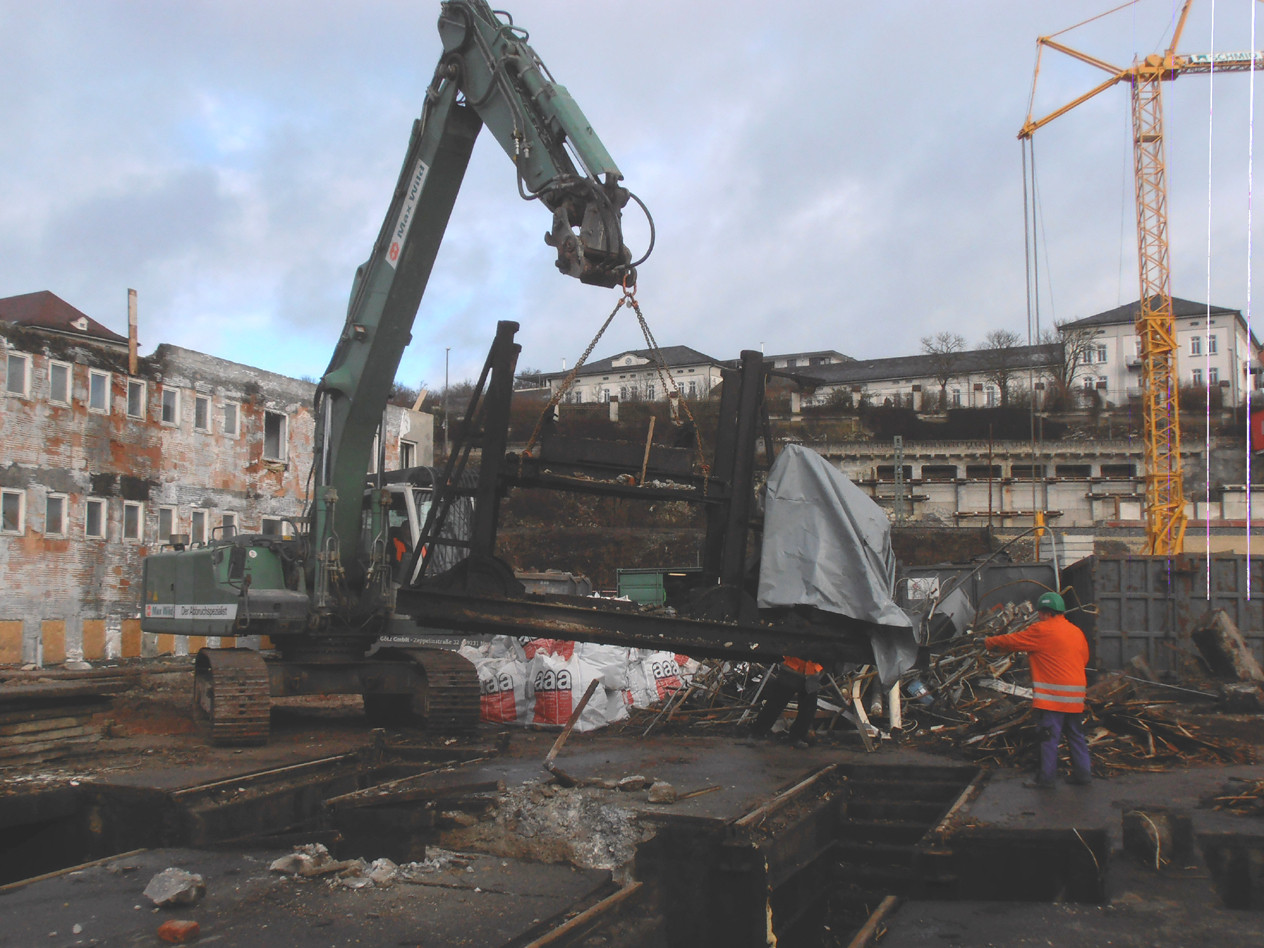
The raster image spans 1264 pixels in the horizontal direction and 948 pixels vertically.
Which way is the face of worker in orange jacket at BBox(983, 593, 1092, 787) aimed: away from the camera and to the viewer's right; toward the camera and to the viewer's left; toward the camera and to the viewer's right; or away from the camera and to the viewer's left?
away from the camera and to the viewer's left

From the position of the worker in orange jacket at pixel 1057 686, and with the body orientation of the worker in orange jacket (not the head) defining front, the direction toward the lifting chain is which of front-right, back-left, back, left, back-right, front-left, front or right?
left

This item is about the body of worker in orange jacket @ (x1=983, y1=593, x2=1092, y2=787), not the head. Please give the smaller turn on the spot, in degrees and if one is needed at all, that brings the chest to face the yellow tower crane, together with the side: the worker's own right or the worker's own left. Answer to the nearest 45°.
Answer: approximately 45° to the worker's own right

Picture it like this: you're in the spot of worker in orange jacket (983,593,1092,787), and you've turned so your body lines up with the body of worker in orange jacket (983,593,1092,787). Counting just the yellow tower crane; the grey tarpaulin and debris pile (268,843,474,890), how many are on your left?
2

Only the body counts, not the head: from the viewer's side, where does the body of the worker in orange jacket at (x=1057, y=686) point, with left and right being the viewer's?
facing away from the viewer and to the left of the viewer
